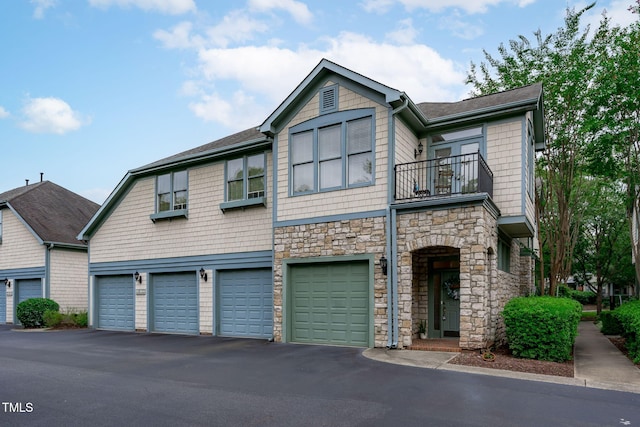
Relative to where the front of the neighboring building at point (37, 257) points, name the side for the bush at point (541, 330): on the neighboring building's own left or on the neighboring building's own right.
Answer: on the neighboring building's own left

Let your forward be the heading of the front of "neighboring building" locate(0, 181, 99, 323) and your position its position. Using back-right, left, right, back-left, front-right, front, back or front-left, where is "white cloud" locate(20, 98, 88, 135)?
back-right

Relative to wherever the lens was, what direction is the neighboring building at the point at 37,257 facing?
facing the viewer and to the left of the viewer

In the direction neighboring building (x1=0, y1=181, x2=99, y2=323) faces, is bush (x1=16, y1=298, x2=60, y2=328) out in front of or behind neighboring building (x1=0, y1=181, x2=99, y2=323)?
in front

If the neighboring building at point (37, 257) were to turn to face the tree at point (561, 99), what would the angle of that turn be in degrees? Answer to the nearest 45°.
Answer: approximately 90° to its left

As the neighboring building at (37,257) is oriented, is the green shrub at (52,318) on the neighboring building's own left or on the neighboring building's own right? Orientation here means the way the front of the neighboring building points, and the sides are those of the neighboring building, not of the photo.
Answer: on the neighboring building's own left

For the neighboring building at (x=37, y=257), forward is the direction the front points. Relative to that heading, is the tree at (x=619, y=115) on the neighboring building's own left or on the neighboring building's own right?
on the neighboring building's own left
